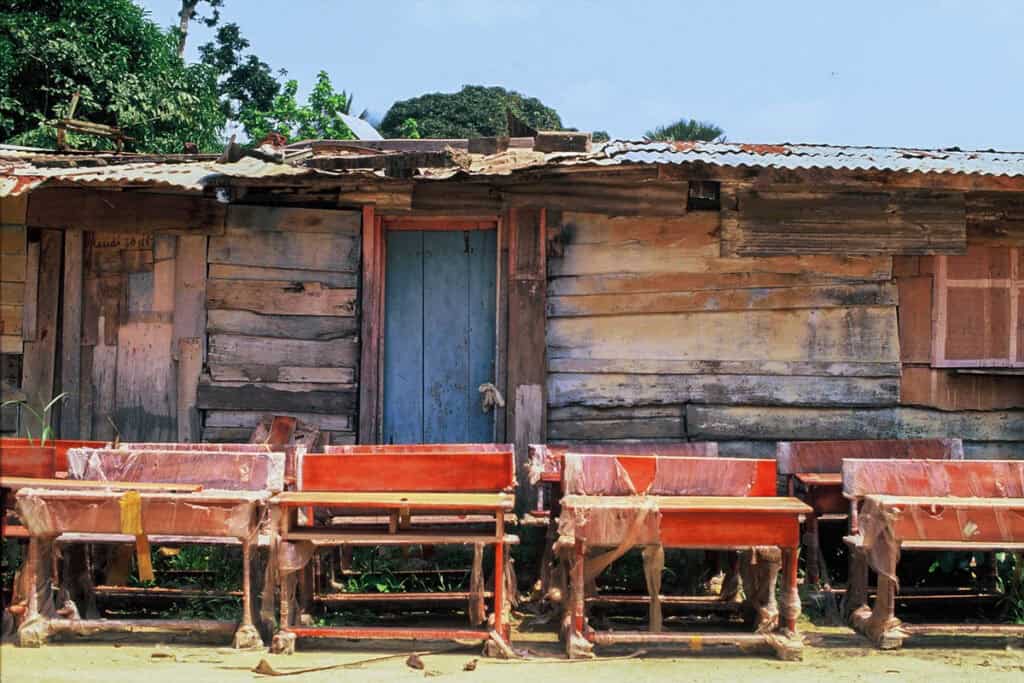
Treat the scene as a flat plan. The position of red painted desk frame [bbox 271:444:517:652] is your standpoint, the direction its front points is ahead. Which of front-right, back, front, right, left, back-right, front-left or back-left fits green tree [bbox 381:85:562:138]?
back

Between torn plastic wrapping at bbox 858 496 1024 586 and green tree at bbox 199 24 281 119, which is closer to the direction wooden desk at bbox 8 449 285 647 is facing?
the torn plastic wrapping

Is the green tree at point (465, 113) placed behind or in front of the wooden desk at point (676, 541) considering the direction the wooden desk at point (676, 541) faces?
behind

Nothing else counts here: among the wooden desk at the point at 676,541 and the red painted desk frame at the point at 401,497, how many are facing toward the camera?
2

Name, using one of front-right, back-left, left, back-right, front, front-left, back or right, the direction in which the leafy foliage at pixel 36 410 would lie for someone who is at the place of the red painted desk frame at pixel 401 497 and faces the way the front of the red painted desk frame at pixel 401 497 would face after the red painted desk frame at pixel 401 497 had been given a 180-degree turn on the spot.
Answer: front-left

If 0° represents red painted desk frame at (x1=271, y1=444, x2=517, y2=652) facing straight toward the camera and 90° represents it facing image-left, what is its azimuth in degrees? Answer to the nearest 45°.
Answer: approximately 0°

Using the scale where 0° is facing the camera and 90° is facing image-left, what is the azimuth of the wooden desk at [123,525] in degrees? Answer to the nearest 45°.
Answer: approximately 0°

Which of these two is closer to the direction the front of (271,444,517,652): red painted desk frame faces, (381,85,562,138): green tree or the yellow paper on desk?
the yellow paper on desk

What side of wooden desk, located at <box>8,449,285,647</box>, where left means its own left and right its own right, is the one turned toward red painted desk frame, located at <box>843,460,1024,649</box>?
left
